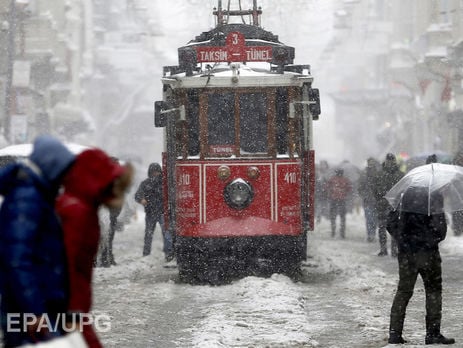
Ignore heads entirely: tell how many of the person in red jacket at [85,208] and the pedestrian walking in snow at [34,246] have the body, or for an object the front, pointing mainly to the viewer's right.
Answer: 2

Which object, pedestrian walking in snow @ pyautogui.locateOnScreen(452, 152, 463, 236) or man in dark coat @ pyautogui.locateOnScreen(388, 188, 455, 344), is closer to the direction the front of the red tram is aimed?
the man in dark coat

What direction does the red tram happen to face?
toward the camera

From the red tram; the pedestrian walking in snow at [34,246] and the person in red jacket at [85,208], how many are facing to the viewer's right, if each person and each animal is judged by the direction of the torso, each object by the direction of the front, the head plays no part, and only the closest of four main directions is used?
2

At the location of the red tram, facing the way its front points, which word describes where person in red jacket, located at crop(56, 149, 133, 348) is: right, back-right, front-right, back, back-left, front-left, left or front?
front

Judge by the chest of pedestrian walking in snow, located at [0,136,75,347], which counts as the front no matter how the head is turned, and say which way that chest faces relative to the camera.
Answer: to the viewer's right

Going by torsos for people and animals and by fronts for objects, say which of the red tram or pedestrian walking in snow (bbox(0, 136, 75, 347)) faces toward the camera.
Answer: the red tram

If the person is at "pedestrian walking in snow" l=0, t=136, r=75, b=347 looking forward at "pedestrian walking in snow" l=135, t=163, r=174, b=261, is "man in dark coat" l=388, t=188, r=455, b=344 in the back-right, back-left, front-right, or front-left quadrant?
front-right

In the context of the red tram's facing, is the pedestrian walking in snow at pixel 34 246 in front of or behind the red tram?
in front
